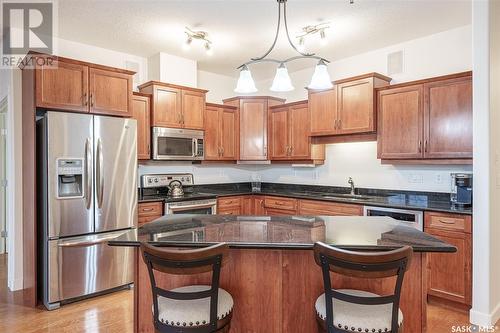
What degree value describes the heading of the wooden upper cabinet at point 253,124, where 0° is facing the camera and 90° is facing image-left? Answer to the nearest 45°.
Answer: approximately 0°

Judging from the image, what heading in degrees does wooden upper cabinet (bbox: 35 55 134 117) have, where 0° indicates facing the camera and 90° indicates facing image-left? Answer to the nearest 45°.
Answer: approximately 315°

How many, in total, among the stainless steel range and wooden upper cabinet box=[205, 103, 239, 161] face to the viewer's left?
0

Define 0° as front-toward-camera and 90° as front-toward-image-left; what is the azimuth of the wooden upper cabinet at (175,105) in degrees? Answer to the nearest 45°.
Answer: approximately 315°

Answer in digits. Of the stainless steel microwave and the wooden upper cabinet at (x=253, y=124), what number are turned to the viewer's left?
0

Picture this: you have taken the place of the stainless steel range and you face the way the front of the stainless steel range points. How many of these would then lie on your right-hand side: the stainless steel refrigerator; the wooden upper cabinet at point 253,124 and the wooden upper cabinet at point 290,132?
1

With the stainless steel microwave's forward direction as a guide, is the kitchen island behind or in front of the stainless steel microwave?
in front

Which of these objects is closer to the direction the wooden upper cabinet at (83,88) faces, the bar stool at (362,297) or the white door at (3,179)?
the bar stool

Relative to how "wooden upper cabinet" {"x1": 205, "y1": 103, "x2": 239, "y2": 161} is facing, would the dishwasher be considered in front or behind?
in front

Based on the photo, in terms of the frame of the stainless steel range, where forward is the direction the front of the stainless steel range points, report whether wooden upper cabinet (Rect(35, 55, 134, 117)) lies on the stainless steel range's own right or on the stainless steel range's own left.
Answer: on the stainless steel range's own right

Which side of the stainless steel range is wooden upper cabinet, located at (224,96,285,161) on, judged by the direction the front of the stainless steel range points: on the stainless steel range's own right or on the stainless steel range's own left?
on the stainless steel range's own left
